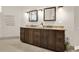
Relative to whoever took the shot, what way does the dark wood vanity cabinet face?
facing the viewer and to the left of the viewer
